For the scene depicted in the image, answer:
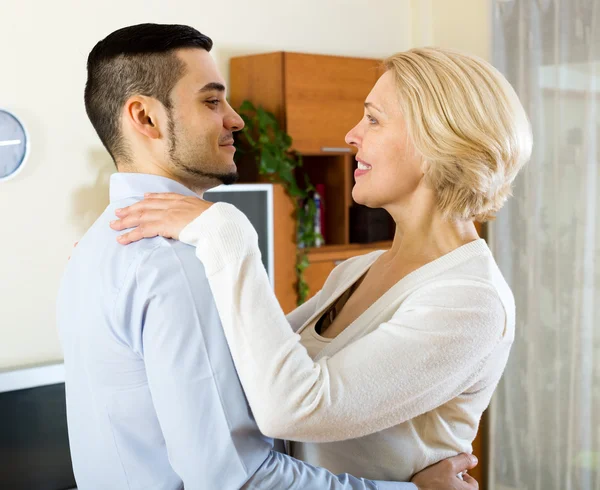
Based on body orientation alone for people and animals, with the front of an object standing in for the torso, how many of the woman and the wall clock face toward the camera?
1

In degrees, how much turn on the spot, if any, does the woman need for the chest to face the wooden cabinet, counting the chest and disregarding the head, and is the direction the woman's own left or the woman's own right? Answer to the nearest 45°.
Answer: approximately 90° to the woman's own right

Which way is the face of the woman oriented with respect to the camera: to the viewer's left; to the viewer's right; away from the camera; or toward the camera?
to the viewer's left

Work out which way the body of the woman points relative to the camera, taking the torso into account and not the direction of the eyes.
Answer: to the viewer's left

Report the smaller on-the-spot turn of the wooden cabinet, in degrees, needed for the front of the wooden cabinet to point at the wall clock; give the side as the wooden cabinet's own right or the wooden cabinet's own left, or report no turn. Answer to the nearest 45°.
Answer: approximately 90° to the wooden cabinet's own right

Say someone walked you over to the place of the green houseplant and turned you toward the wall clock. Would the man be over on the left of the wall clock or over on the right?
left

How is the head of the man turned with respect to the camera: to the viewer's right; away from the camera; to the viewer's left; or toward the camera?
to the viewer's right

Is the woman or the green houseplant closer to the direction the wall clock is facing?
the woman

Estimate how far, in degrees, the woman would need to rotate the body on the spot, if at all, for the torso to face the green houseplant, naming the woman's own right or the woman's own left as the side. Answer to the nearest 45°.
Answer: approximately 90° to the woman's own right

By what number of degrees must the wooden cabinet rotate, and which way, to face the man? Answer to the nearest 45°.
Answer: approximately 45° to its right

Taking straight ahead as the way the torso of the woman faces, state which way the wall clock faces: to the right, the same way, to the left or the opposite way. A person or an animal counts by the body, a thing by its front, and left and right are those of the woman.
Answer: to the left

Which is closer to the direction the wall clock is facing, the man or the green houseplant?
the man
